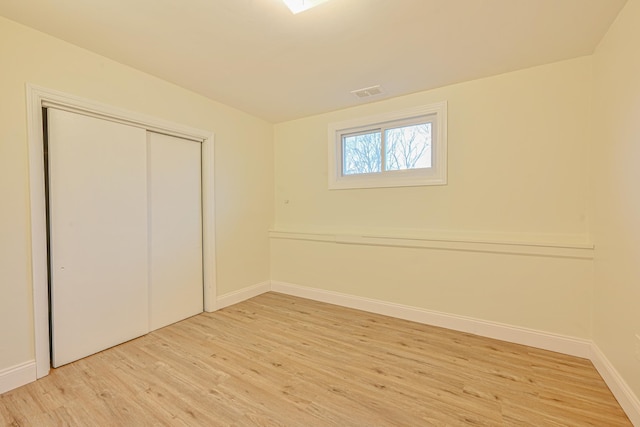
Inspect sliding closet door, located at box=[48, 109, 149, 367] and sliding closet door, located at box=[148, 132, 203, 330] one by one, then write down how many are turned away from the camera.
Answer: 0

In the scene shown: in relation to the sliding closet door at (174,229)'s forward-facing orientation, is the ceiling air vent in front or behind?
in front

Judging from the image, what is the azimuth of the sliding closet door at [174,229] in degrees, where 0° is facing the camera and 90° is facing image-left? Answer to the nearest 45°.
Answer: approximately 315°

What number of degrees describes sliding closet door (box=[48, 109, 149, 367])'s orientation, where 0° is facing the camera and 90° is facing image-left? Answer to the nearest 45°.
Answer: approximately 315°

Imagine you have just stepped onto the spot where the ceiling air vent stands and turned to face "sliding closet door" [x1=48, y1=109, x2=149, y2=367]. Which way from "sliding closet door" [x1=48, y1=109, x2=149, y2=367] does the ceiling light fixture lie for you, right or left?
left

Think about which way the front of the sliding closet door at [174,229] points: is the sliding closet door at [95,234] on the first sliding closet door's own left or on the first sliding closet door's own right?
on the first sliding closet door's own right

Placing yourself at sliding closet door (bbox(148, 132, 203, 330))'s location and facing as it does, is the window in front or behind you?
in front
